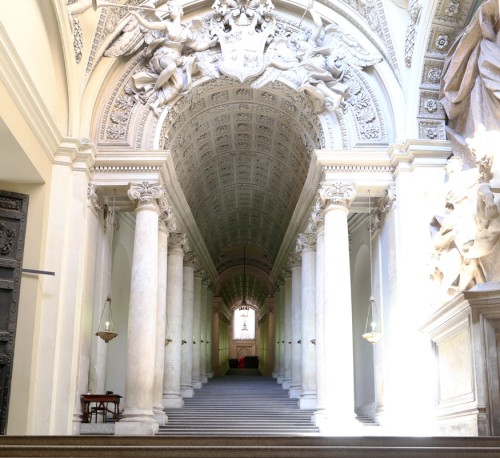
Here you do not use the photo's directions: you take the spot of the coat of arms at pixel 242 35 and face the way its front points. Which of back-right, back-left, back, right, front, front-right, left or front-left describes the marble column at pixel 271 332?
back

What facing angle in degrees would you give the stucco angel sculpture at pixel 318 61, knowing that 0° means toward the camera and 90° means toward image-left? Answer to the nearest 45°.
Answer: approximately 45°

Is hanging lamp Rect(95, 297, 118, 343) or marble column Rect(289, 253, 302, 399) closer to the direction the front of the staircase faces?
the hanging lamp

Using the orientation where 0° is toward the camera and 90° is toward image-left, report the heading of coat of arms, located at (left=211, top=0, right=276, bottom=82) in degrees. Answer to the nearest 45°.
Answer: approximately 0°

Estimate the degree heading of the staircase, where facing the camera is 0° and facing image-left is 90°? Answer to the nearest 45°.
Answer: approximately 0°

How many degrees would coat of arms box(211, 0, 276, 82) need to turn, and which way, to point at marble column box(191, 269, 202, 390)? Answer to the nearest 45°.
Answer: approximately 180°

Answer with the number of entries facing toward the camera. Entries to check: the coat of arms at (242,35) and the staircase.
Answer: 2
